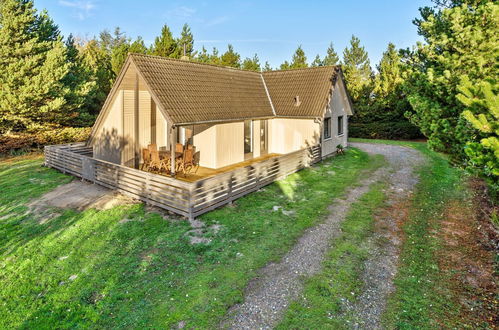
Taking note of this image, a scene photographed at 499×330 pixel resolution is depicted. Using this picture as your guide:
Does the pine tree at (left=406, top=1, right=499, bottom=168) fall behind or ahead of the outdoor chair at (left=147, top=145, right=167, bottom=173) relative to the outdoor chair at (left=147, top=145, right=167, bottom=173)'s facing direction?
ahead

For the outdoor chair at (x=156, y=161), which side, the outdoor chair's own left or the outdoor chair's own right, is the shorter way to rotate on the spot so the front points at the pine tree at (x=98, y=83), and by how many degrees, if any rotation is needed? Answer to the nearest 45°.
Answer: approximately 45° to the outdoor chair's own left

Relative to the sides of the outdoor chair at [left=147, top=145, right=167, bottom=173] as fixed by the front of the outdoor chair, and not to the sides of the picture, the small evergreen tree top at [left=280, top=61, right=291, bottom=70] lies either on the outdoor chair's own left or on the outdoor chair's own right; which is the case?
on the outdoor chair's own left

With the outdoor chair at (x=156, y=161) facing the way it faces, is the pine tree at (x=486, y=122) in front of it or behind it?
in front
